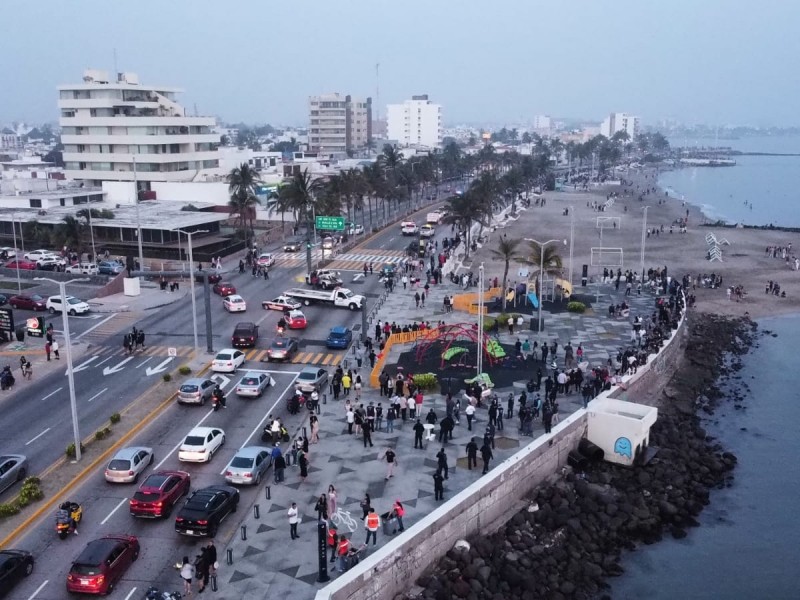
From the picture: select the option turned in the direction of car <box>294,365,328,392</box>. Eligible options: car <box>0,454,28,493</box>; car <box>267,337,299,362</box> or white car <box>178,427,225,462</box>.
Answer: the white car

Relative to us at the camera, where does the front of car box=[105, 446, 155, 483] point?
facing away from the viewer and to the right of the viewer

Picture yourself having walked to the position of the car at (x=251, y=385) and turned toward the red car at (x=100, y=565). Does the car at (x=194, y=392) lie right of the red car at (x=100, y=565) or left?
right

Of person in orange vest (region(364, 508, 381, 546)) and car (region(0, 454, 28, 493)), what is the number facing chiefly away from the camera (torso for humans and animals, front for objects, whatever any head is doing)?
1

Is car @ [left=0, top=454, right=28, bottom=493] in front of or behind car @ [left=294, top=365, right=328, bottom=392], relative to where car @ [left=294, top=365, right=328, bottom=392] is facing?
behind

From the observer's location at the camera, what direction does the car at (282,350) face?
facing away from the viewer and to the right of the viewer

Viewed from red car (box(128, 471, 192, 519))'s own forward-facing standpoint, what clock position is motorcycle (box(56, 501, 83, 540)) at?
The motorcycle is roughly at 7 o'clock from the red car.

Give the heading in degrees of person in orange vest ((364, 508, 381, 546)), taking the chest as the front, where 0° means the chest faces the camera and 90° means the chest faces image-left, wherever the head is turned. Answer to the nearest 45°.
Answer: approximately 180°

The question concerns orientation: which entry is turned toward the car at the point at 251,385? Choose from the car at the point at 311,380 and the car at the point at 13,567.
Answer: the car at the point at 13,567

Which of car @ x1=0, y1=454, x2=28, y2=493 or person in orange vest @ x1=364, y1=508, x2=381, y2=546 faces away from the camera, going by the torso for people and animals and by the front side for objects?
the person in orange vest

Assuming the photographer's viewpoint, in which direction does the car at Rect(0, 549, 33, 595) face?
facing away from the viewer and to the right of the viewer

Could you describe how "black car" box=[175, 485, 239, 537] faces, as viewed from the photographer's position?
facing away from the viewer and to the right of the viewer

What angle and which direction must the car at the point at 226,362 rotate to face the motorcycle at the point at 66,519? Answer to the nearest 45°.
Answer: approximately 135° to its right

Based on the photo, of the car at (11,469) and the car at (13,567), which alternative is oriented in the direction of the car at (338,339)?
the car at (13,567)

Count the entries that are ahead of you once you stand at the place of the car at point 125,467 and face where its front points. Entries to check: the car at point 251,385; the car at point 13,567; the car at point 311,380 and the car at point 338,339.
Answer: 3
